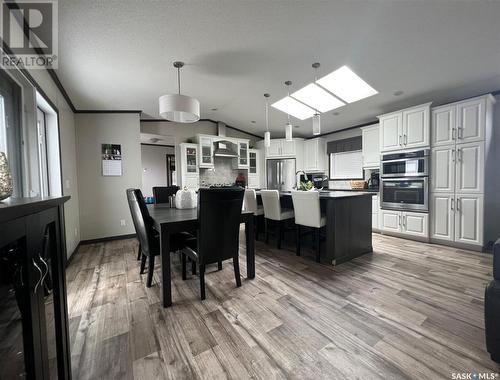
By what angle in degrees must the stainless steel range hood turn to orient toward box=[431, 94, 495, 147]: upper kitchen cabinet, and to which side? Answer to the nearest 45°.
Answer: approximately 45° to its left

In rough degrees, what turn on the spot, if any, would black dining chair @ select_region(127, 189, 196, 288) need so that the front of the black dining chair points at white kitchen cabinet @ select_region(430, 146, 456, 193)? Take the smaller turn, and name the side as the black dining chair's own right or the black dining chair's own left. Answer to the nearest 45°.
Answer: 0° — it already faces it

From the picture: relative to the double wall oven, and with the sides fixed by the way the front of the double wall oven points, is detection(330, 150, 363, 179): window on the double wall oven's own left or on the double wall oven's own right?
on the double wall oven's own right

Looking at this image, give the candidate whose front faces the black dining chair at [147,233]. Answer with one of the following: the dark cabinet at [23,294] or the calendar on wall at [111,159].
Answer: the calendar on wall

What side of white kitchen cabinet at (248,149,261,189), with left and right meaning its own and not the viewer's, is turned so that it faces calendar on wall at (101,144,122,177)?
right

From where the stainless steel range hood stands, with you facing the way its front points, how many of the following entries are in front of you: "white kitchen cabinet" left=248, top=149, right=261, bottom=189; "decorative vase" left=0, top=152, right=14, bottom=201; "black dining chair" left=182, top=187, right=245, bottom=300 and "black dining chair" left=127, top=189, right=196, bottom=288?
3

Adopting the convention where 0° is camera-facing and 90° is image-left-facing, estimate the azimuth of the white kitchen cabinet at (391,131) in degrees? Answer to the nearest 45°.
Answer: approximately 45°

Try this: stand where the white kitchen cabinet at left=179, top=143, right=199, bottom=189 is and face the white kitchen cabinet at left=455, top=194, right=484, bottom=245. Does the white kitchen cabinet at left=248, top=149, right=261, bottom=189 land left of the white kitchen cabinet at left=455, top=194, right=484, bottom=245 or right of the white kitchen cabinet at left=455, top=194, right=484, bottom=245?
left

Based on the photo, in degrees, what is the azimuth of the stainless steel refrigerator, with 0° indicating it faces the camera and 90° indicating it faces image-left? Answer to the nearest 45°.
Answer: approximately 0°

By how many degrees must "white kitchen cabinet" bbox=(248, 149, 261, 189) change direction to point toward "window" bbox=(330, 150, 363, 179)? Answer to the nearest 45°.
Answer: approximately 45° to its left

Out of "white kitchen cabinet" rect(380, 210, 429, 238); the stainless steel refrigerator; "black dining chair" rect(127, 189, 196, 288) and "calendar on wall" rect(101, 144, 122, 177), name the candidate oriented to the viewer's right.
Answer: the black dining chair

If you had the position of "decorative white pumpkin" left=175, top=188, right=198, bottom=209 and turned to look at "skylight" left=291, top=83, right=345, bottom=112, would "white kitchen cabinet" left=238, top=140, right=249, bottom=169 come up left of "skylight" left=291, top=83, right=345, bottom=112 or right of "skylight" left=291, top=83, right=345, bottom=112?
left
